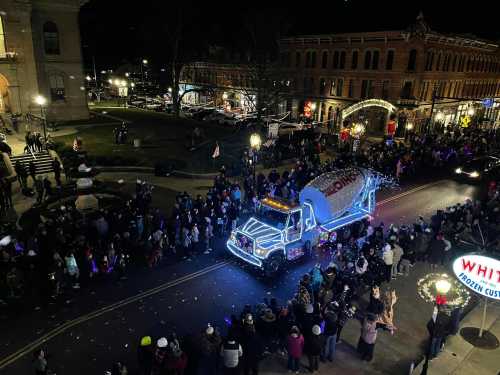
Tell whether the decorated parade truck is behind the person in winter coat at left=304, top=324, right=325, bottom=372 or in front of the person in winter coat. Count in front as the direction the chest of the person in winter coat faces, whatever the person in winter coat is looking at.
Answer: in front

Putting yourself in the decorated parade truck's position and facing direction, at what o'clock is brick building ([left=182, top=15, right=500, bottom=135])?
The brick building is roughly at 5 o'clock from the decorated parade truck.

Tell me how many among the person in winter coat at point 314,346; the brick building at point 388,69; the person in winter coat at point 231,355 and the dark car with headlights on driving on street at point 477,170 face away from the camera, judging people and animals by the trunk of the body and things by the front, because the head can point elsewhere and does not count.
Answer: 2

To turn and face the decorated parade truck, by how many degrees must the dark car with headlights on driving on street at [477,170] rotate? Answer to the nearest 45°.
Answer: approximately 45° to its left

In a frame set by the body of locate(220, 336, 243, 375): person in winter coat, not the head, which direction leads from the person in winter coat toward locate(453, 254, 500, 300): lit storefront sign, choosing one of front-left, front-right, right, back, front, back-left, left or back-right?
right

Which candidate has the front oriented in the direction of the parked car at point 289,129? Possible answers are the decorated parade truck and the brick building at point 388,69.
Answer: the brick building

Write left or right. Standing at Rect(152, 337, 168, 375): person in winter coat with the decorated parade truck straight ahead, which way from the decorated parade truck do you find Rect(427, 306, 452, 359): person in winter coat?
right

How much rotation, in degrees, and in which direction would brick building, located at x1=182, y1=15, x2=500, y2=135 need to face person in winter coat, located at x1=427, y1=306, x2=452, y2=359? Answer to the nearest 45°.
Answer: approximately 45° to its left

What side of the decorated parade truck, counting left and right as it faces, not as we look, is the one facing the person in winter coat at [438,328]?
left

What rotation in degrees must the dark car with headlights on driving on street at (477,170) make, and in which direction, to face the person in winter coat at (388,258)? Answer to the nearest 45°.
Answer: approximately 45° to its left

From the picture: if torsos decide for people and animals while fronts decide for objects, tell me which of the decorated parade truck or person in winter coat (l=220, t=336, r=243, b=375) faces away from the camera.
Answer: the person in winter coat

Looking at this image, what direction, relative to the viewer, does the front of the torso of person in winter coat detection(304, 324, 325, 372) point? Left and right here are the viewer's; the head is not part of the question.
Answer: facing away from the viewer

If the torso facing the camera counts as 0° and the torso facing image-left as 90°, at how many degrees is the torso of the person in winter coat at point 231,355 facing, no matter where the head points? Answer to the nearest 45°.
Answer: approximately 180°

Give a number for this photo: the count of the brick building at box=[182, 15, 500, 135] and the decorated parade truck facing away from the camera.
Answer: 0
